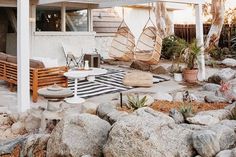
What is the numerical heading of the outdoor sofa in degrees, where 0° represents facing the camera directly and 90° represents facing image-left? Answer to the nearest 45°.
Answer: approximately 225°

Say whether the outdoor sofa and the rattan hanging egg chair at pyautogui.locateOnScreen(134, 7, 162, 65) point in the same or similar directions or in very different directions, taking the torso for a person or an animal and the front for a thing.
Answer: very different directions

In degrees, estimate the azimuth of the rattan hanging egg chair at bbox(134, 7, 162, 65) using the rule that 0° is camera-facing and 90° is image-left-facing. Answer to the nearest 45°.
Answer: approximately 45°

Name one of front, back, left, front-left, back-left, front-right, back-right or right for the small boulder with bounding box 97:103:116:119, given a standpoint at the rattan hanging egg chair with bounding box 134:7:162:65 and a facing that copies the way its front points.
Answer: front-left

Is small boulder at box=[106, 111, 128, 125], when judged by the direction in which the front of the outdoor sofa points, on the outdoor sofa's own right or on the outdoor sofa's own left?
on the outdoor sofa's own right

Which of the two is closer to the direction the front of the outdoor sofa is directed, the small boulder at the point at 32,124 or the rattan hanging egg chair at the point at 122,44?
the rattan hanging egg chair

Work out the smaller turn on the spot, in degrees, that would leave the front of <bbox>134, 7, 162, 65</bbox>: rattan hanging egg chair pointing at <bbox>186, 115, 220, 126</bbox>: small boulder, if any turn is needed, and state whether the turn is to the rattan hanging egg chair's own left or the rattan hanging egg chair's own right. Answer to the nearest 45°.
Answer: approximately 45° to the rattan hanging egg chair's own left

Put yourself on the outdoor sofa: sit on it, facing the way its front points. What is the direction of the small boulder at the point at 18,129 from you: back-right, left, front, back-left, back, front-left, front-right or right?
back-right

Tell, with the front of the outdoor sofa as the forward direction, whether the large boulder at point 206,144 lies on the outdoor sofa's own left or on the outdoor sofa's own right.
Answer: on the outdoor sofa's own right

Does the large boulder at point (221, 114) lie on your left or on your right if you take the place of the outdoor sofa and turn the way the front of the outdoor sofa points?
on your right

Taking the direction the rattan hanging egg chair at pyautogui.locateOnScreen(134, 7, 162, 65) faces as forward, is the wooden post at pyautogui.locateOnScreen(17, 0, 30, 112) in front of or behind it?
in front
